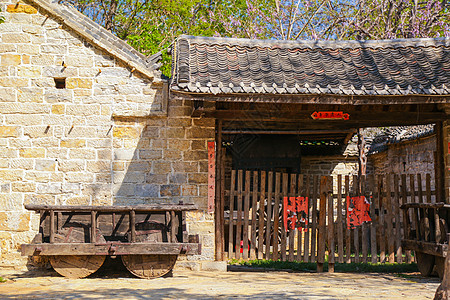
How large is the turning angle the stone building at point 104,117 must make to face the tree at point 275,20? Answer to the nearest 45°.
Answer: approximately 180°

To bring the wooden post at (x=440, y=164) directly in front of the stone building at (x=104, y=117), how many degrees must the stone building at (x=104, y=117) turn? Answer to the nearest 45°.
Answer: approximately 90° to its left

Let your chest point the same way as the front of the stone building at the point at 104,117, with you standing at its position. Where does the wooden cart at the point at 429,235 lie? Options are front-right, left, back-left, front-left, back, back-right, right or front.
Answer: left

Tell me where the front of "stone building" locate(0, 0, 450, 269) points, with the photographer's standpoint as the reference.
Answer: facing the viewer
